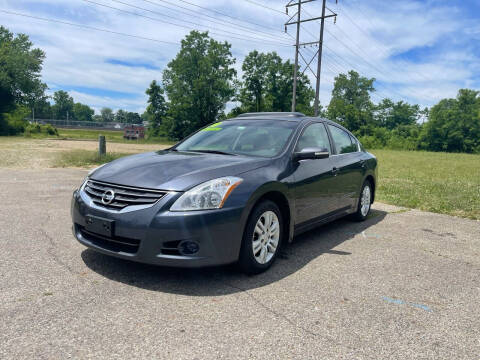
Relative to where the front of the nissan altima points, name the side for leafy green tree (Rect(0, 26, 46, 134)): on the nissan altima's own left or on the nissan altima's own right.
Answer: on the nissan altima's own right

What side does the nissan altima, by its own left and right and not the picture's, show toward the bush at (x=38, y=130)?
right

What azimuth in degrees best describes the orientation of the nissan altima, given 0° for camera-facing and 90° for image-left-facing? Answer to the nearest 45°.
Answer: approximately 45°

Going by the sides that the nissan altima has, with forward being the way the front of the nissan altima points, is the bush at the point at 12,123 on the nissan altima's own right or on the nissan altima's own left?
on the nissan altima's own right
